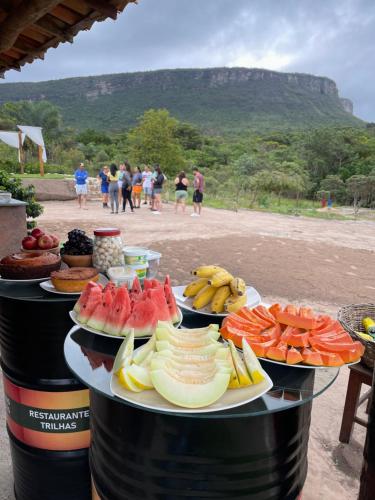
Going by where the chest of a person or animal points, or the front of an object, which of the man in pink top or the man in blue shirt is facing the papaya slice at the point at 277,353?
the man in blue shirt

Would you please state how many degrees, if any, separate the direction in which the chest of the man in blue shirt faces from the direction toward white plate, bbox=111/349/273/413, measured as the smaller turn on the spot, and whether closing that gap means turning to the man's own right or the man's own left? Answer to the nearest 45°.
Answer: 0° — they already face it

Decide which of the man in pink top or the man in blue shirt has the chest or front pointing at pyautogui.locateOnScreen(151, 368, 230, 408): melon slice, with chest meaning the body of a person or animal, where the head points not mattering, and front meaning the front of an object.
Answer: the man in blue shirt

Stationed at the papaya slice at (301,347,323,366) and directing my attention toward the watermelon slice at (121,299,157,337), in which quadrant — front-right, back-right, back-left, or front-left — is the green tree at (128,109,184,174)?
front-right

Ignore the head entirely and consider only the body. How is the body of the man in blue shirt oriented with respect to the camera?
toward the camera

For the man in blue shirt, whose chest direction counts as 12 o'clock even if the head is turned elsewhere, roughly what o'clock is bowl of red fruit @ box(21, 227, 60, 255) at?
The bowl of red fruit is roughly at 12 o'clock from the man in blue shirt.

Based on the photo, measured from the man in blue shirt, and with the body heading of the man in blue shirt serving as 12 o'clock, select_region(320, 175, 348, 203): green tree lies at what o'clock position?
The green tree is roughly at 8 o'clock from the man in blue shirt.

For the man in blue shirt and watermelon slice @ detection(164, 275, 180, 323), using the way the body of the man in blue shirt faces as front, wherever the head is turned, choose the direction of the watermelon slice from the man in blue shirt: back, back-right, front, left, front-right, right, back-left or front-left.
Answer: front

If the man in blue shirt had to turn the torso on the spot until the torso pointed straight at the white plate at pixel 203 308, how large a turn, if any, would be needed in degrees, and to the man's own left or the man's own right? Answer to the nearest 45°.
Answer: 0° — they already face it

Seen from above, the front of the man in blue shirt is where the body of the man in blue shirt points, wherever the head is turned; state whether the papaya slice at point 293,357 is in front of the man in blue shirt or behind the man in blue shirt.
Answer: in front
